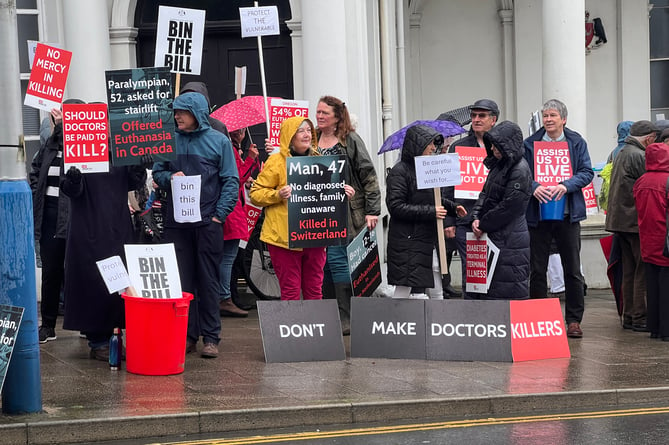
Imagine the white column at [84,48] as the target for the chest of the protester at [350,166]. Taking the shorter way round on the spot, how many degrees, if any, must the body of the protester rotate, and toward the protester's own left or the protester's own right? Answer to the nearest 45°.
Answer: approximately 90° to the protester's own right

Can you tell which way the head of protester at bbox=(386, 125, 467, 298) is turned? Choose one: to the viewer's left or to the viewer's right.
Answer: to the viewer's right

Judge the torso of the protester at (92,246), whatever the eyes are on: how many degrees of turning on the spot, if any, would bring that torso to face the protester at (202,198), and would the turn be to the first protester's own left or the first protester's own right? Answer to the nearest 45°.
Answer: approximately 90° to the first protester's own left

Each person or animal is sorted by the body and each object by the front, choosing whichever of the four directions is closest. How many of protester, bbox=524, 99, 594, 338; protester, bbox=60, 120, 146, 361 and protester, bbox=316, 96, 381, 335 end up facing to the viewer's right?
0

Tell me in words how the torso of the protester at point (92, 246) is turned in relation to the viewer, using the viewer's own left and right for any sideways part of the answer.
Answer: facing the viewer

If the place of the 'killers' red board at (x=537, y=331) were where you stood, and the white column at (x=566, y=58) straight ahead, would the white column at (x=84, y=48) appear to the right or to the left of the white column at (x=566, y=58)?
left

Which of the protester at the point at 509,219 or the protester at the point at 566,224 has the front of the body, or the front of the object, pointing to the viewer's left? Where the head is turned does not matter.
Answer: the protester at the point at 509,219

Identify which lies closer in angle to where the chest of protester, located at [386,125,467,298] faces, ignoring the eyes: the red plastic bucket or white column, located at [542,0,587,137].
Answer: the white column

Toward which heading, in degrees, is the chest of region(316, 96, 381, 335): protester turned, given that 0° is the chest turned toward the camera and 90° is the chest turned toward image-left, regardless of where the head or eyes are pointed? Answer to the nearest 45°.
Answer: approximately 45°

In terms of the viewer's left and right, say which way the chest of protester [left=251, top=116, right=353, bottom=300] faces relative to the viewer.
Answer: facing the viewer and to the right of the viewer

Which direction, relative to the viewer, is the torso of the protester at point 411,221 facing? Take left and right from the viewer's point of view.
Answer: facing to the right of the viewer

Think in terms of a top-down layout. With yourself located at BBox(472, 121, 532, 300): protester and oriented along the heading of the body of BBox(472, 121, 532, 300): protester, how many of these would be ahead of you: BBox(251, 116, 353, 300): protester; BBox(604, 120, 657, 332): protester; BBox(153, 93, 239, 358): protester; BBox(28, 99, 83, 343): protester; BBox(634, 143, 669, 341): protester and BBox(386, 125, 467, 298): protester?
4

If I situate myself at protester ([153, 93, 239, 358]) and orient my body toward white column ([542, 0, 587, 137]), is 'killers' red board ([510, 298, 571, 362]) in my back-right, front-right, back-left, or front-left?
front-right

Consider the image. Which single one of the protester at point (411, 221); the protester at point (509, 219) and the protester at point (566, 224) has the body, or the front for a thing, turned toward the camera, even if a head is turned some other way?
the protester at point (566, 224)

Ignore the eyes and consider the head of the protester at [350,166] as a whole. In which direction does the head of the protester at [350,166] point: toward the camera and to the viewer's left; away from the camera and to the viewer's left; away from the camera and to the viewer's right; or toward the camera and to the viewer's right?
toward the camera and to the viewer's left

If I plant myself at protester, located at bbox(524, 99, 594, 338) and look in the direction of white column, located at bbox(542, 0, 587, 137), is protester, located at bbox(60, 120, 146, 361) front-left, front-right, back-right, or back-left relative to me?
back-left
